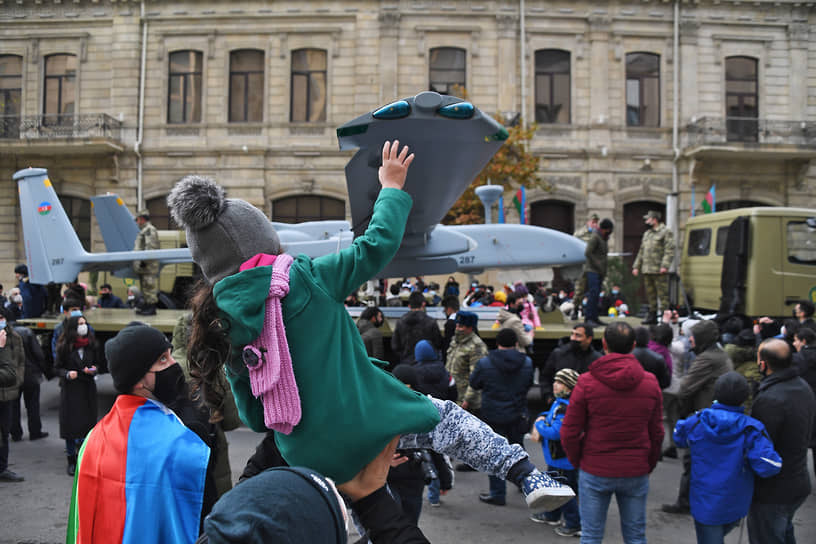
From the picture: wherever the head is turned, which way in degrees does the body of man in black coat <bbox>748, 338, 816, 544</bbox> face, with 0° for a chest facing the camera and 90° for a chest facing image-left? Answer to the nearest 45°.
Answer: approximately 135°

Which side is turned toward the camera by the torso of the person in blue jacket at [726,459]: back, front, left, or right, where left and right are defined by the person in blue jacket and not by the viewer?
back

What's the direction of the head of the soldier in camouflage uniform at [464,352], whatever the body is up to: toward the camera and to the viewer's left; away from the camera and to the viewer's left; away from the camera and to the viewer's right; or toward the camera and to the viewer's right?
toward the camera and to the viewer's left

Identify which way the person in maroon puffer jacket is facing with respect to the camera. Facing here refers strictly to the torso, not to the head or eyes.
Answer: away from the camera

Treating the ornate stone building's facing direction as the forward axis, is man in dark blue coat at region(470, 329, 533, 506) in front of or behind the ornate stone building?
in front

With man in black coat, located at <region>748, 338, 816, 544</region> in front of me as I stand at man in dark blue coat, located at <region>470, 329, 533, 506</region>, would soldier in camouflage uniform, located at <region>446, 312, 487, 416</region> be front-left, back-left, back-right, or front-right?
back-left

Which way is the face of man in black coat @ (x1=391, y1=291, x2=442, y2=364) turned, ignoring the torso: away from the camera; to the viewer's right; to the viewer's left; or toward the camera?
away from the camera

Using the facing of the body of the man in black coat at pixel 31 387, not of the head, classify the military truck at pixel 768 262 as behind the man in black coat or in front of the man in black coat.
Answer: in front

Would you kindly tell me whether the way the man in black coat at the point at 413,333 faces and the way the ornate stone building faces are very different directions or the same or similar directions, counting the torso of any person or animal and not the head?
very different directions

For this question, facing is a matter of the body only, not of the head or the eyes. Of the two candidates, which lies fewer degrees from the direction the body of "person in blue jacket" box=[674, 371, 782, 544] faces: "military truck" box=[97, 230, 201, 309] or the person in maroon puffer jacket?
the military truck

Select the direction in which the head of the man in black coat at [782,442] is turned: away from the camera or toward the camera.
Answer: away from the camera

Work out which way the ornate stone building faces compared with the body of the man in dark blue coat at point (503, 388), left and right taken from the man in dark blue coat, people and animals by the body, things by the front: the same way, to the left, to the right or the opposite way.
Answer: the opposite way
